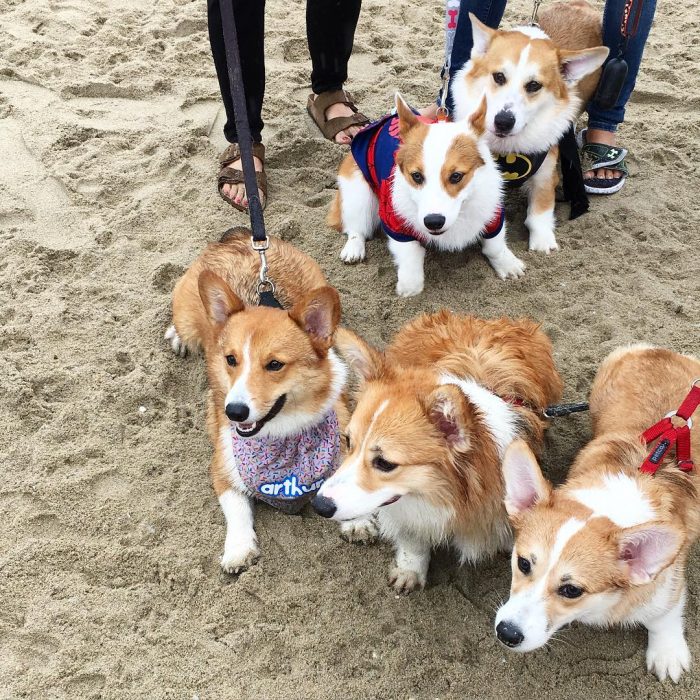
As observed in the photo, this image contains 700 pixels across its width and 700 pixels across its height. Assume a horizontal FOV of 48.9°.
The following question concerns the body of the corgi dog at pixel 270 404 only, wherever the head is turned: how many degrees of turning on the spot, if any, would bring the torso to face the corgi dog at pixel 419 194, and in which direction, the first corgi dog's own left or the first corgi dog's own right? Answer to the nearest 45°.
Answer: approximately 135° to the first corgi dog's own left

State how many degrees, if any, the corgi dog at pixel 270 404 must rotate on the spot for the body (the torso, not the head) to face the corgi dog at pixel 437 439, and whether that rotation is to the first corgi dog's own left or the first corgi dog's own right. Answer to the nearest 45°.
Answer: approximately 45° to the first corgi dog's own left

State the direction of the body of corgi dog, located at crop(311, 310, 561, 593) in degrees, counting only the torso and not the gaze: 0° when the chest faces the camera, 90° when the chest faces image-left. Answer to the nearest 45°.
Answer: approximately 45°

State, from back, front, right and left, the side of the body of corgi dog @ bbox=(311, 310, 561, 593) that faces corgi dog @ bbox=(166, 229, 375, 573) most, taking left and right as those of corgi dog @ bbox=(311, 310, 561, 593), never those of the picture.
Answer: right

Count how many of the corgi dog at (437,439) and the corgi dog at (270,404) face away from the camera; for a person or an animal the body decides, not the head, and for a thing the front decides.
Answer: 0

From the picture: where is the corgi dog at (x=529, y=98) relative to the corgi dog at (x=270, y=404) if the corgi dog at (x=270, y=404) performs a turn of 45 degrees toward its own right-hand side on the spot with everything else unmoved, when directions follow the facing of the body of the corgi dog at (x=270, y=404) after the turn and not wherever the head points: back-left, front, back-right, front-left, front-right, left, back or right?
back

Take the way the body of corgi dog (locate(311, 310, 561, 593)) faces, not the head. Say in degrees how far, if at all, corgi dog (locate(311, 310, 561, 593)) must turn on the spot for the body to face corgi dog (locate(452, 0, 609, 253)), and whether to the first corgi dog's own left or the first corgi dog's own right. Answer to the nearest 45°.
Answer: approximately 135° to the first corgi dog's own right

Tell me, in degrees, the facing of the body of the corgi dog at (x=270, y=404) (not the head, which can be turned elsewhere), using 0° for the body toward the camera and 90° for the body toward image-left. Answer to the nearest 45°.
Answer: approximately 0°
